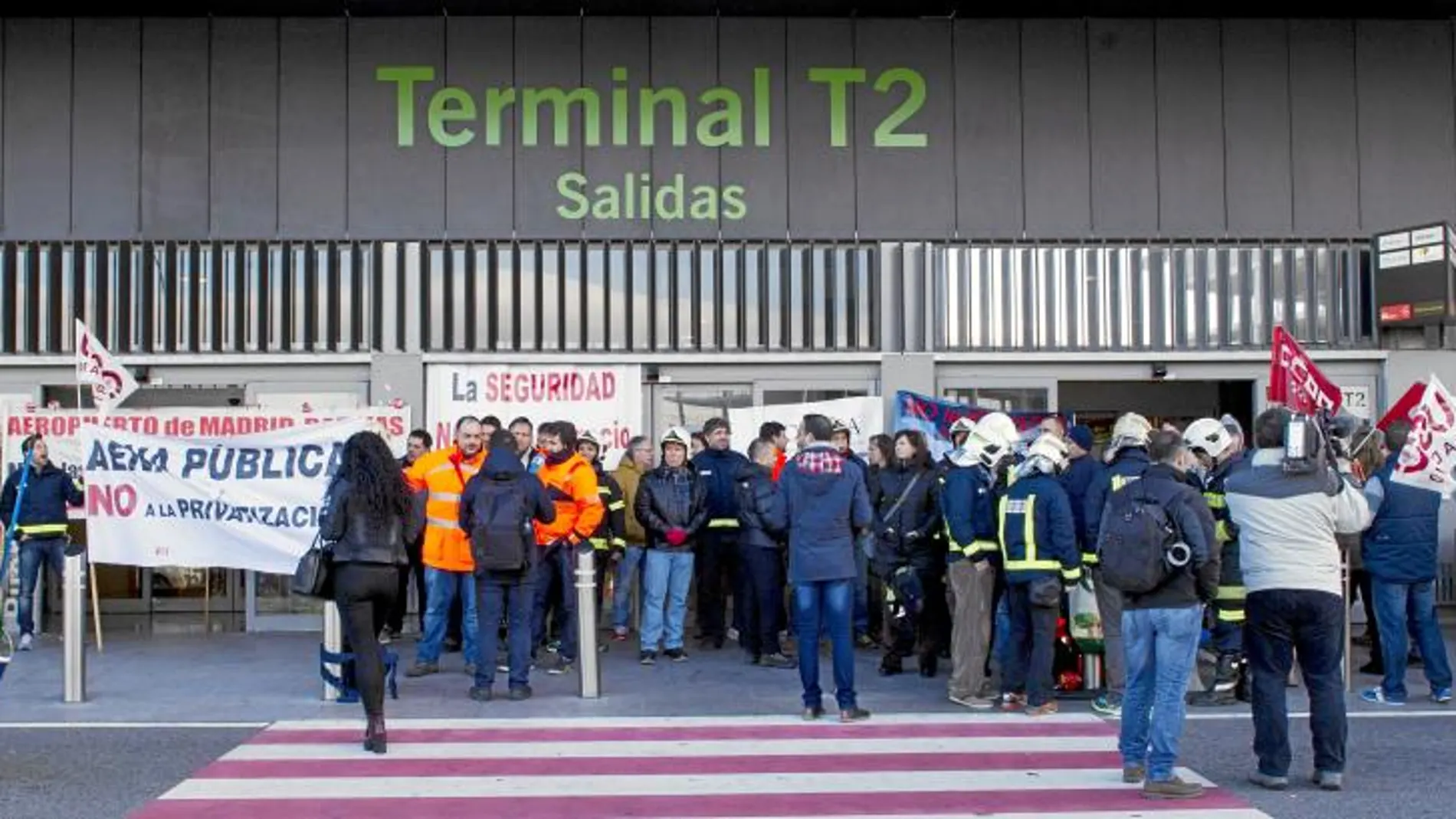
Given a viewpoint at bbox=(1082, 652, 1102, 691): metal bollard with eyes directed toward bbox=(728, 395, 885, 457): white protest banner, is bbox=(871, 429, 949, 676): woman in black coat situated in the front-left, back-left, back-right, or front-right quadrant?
front-left

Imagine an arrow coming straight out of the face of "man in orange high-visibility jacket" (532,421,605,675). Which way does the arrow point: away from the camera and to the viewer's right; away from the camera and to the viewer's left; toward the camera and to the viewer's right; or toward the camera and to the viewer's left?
toward the camera and to the viewer's left

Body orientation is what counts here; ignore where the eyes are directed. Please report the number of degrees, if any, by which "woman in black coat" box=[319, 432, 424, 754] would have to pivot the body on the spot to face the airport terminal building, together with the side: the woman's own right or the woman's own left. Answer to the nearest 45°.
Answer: approximately 45° to the woman's own right

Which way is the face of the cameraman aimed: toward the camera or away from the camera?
away from the camera

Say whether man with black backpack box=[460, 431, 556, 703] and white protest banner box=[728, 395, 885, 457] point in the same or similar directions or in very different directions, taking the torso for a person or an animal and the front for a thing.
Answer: very different directions

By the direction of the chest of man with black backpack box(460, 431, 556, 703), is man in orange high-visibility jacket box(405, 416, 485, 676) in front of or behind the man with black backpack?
in front

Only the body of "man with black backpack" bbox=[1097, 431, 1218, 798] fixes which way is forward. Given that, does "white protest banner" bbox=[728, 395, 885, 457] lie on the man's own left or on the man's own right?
on the man's own left

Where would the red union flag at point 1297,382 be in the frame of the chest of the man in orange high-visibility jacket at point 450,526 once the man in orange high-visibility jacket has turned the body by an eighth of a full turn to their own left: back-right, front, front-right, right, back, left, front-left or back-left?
front

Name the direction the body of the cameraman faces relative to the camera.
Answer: away from the camera

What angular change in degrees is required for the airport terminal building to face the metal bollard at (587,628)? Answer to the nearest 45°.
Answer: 0° — it already faces it

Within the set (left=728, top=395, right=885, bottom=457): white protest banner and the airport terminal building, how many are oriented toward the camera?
2

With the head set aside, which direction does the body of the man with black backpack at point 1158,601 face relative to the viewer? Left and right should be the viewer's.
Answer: facing away from the viewer and to the right of the viewer

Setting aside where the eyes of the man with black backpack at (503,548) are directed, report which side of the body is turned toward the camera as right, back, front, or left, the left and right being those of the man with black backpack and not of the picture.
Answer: back

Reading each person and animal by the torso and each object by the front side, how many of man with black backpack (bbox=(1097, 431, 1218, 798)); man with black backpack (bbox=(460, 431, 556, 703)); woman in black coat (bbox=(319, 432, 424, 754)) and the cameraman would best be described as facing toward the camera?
0

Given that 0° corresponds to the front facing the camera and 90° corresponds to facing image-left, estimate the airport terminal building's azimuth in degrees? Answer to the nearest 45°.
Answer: approximately 0°

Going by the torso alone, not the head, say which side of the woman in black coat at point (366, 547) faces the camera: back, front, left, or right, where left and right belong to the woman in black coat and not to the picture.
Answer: back

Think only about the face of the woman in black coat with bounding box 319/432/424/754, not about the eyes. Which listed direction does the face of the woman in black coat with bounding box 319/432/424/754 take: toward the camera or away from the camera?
away from the camera
